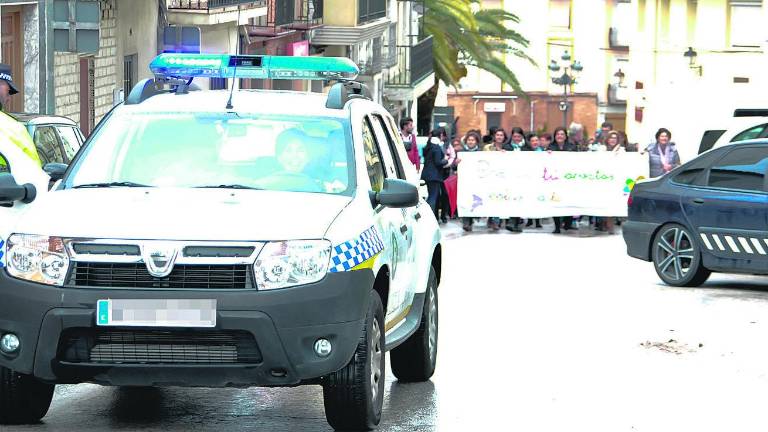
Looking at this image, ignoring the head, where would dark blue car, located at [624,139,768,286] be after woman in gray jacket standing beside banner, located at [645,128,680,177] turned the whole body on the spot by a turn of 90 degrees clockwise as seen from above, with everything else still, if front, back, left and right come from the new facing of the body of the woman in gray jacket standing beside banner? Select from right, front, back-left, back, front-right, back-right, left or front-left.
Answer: left

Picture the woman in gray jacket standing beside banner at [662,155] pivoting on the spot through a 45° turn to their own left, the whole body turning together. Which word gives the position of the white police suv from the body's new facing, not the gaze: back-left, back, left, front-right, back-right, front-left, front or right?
front-right

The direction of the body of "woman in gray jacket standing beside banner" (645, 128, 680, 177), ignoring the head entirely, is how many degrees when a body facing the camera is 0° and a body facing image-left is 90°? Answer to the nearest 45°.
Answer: approximately 0°

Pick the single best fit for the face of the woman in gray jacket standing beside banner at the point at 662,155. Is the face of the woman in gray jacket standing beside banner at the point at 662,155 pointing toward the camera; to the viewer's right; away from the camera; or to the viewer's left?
toward the camera
